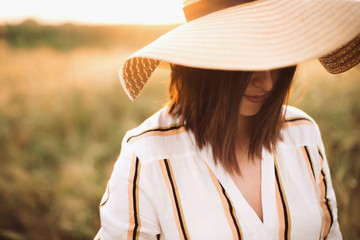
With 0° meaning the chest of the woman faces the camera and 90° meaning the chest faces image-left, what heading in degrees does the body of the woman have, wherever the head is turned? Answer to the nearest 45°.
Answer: approximately 315°

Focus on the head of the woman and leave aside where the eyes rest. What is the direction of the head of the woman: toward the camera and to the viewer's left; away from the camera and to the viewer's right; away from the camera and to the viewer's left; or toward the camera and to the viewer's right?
toward the camera and to the viewer's right
